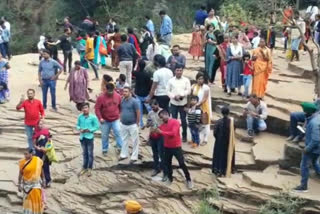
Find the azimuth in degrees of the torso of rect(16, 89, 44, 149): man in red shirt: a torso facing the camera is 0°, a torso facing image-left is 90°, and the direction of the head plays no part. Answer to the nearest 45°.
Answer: approximately 0°

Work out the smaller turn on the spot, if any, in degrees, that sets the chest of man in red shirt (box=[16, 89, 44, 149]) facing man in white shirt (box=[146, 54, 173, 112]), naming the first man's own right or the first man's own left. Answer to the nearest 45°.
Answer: approximately 90° to the first man's own left

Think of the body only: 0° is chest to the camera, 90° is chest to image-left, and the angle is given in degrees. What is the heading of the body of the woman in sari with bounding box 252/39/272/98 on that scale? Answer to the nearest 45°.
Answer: approximately 0°

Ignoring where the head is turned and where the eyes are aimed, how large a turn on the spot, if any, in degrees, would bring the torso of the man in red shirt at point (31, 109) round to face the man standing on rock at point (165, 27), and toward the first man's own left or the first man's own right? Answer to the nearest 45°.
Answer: approximately 135° to the first man's own left

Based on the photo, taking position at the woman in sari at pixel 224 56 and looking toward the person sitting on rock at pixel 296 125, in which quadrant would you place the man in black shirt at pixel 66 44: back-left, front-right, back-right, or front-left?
back-right

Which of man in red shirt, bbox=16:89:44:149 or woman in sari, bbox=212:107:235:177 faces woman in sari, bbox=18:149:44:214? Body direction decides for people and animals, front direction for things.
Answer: the man in red shirt

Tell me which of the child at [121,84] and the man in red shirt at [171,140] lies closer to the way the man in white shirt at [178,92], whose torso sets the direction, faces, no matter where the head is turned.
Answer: the man in red shirt

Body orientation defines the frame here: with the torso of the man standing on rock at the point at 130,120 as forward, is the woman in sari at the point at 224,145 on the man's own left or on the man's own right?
on the man's own left

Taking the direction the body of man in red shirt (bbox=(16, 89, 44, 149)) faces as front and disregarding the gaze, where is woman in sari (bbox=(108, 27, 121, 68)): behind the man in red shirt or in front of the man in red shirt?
behind

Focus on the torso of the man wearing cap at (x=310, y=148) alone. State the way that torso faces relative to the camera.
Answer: to the viewer's left

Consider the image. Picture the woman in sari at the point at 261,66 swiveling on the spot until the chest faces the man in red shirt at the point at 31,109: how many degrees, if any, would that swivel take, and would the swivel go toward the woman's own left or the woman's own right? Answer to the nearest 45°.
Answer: approximately 45° to the woman's own right

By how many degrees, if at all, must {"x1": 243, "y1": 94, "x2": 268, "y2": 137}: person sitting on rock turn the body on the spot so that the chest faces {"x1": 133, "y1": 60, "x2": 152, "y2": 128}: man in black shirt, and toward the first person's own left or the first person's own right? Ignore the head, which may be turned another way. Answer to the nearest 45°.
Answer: approximately 45° to the first person's own right

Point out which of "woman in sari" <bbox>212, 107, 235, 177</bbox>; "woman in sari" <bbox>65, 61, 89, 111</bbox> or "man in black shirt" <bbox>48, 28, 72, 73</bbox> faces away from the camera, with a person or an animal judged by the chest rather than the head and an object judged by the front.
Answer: "woman in sari" <bbox>212, 107, 235, 177</bbox>

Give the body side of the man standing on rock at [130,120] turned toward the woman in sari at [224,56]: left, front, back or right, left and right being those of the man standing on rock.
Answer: back

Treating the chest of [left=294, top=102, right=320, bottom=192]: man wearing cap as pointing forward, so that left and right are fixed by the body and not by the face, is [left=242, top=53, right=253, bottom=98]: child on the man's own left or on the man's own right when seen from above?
on the man's own right
